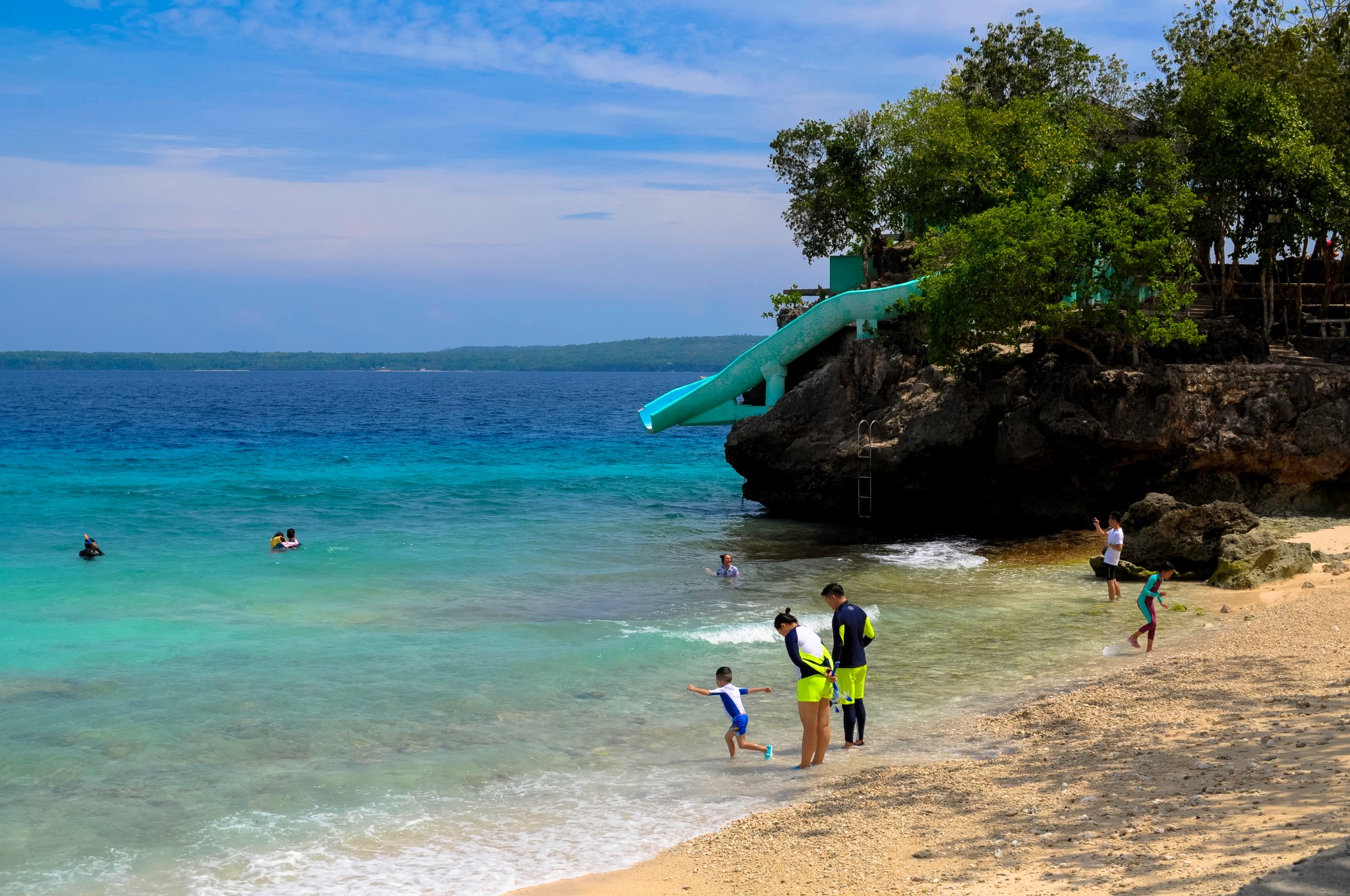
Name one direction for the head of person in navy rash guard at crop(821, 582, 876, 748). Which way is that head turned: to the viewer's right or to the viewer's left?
to the viewer's left

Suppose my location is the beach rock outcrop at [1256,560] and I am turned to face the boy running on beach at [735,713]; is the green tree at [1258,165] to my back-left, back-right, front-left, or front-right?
back-right

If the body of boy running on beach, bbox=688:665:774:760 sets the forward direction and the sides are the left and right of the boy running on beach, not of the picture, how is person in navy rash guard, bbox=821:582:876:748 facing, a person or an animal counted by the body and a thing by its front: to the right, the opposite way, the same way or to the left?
the same way

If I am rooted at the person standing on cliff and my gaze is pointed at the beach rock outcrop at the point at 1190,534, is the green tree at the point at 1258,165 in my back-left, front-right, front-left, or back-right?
front-left

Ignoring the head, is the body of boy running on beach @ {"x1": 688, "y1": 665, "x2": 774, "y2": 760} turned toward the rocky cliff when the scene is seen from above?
no

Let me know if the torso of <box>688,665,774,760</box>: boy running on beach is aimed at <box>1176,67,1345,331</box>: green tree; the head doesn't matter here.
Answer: no

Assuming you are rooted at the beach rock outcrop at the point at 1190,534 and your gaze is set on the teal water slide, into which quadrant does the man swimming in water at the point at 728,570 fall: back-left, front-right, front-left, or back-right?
front-left

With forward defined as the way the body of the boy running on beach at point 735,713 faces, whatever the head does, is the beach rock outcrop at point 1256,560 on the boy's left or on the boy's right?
on the boy's right
